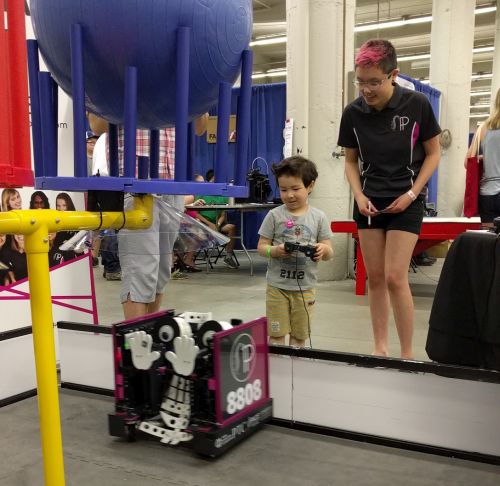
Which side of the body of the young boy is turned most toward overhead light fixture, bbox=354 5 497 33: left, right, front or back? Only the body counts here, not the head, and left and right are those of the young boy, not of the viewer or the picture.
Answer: back

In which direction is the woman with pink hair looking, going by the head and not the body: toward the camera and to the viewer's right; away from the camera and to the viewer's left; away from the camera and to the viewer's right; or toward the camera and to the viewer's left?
toward the camera and to the viewer's left

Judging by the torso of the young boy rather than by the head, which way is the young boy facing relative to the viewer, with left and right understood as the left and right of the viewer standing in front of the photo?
facing the viewer

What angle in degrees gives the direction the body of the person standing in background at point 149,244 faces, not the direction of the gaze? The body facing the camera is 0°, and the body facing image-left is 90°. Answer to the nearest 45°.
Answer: approximately 315°

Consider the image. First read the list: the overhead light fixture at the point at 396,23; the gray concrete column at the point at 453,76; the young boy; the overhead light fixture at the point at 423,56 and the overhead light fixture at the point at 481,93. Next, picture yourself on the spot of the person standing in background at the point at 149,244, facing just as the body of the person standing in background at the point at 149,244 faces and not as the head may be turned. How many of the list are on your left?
5
